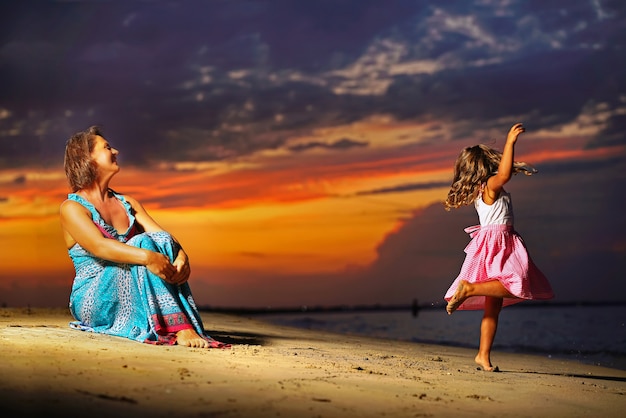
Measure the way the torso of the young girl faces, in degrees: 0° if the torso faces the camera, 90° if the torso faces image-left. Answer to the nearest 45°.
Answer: approximately 270°

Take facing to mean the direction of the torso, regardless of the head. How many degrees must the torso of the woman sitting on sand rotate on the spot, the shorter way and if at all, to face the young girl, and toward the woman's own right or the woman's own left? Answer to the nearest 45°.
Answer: approximately 45° to the woman's own left

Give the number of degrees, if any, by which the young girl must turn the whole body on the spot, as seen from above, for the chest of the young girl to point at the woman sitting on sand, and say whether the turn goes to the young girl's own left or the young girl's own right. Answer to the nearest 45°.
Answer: approximately 180°

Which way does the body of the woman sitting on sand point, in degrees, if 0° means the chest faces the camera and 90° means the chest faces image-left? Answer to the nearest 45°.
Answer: approximately 315°
